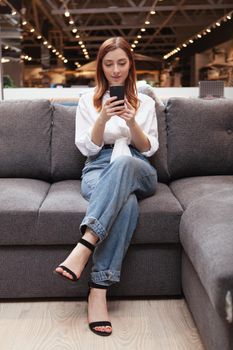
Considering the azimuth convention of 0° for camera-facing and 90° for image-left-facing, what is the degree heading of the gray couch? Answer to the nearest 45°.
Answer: approximately 0°

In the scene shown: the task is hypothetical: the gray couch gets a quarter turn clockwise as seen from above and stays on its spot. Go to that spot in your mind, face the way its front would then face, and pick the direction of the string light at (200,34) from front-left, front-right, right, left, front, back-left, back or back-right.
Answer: right

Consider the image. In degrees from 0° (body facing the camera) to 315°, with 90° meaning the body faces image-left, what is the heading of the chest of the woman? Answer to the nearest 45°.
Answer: approximately 0°

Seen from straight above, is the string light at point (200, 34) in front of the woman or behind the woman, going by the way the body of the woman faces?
behind
